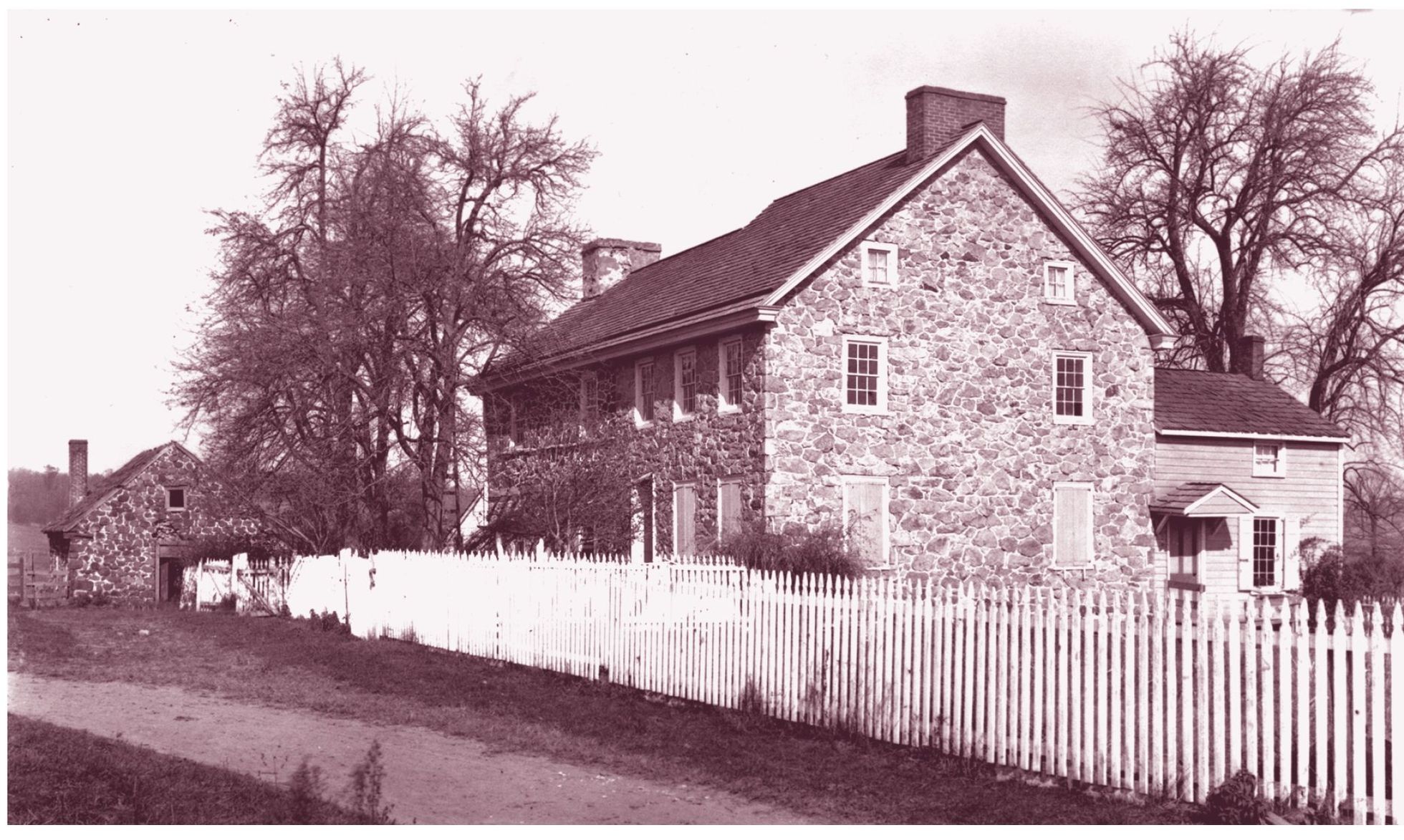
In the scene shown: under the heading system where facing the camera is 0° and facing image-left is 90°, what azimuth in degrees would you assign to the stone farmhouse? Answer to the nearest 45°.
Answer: approximately 45°

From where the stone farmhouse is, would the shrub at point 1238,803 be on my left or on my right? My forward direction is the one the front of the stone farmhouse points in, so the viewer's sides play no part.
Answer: on my left

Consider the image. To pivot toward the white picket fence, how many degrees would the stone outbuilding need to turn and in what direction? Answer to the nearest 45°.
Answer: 0° — it already faces it

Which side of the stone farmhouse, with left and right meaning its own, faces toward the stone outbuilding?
right
